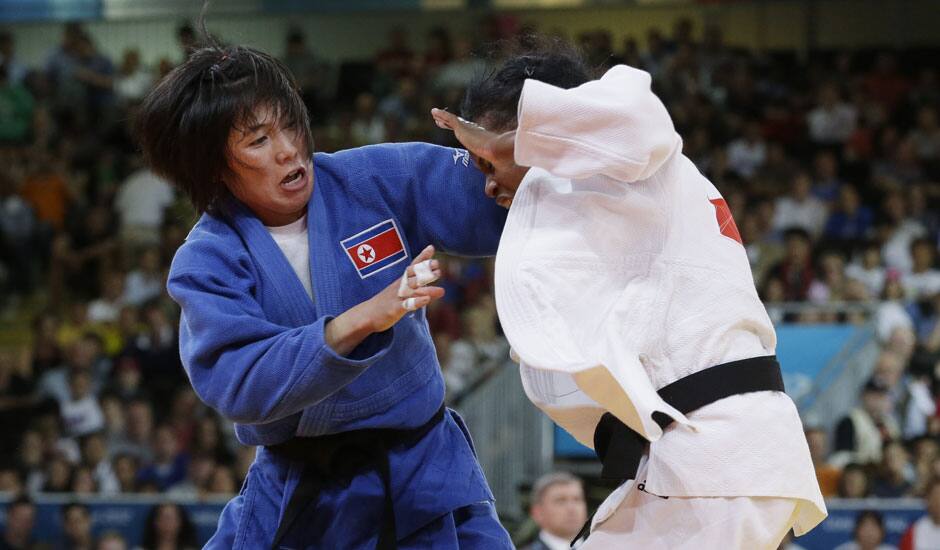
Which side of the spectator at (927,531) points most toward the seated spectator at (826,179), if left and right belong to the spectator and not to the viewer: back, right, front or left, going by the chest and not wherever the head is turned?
back

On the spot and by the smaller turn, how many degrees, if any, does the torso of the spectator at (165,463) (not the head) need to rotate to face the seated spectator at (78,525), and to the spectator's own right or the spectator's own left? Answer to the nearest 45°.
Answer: approximately 45° to the spectator's own right

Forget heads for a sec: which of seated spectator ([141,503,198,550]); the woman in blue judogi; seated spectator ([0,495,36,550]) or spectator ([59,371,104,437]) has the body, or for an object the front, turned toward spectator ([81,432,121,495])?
spectator ([59,371,104,437])

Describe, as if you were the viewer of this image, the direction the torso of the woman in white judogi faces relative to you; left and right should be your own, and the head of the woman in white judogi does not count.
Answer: facing to the left of the viewer

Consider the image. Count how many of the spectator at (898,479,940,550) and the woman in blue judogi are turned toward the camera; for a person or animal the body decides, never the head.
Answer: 2

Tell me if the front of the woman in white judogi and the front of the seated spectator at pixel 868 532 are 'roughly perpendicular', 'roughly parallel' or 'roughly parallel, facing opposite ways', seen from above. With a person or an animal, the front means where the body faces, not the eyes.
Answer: roughly perpendicular

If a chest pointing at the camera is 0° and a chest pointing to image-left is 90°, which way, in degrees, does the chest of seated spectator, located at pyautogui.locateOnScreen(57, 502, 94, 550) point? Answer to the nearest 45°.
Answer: approximately 0°
